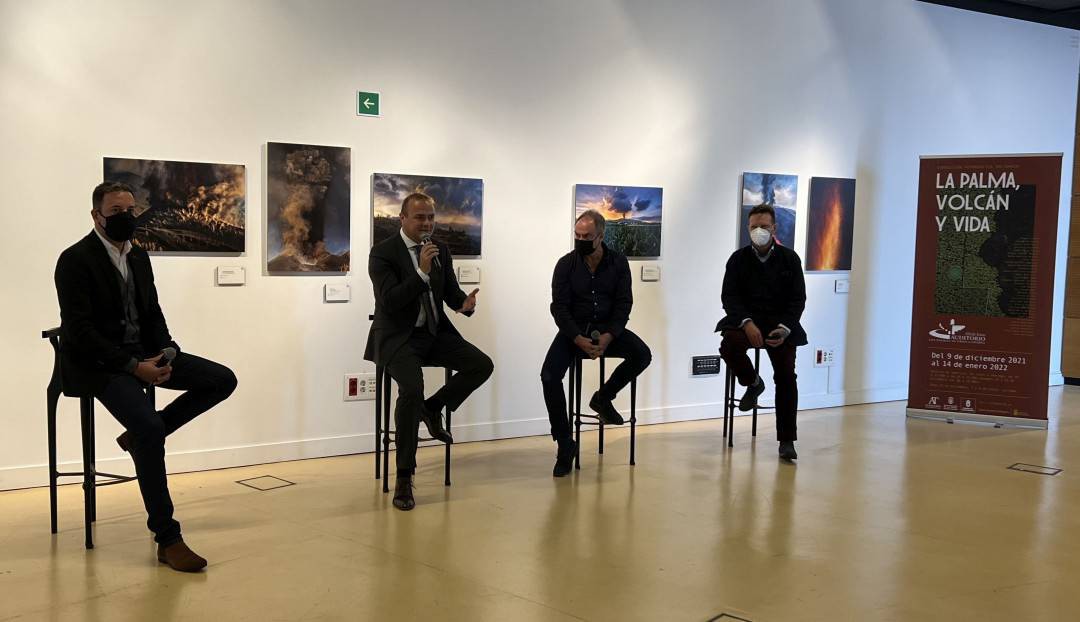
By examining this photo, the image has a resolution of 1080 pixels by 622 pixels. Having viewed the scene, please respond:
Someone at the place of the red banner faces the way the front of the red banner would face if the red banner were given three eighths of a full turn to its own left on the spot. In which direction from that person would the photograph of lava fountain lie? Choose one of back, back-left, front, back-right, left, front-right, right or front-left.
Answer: back-left

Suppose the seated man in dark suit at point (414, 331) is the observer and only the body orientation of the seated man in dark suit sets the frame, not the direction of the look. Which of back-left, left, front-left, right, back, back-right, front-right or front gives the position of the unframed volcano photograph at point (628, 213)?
left

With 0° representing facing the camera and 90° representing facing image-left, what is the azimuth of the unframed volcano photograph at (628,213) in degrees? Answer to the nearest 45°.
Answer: approximately 315°

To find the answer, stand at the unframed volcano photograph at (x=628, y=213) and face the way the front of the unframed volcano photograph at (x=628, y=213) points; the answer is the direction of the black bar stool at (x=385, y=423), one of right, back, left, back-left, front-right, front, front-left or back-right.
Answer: right

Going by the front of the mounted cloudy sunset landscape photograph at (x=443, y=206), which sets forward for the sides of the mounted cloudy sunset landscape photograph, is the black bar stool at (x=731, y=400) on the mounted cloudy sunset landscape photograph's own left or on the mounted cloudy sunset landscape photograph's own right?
on the mounted cloudy sunset landscape photograph's own left

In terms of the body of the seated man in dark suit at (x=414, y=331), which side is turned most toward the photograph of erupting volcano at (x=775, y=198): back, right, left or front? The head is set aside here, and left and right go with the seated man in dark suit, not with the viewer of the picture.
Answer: left

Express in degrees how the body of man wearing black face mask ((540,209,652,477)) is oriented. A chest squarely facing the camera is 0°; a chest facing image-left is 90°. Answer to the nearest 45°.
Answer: approximately 0°

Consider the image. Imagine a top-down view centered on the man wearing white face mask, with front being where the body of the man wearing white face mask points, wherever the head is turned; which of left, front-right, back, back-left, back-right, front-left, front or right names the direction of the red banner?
back-left

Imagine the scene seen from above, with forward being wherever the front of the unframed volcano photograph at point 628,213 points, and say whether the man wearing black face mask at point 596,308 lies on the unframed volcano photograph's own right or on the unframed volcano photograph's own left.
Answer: on the unframed volcano photograph's own right
